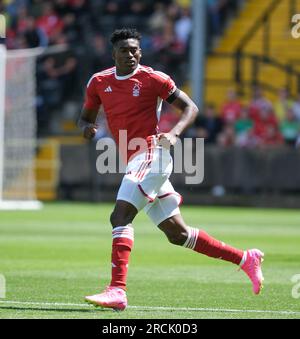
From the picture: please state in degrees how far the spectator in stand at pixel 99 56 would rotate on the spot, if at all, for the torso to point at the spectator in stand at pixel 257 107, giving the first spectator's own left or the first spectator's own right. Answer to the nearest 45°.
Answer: approximately 45° to the first spectator's own left

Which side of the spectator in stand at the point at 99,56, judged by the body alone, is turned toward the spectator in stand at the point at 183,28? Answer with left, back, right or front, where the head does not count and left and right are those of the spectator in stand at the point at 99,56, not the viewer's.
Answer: left

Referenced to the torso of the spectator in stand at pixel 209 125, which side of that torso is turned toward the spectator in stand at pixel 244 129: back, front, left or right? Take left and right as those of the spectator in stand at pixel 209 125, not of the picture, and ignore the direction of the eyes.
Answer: left

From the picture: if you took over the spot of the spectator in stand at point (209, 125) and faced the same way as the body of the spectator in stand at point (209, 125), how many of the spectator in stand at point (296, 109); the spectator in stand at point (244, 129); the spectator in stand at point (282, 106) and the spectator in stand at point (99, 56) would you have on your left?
3

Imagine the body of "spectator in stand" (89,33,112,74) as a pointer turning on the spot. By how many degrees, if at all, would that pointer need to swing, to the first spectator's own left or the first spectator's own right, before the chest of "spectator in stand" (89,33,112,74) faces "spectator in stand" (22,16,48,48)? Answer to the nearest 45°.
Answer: approximately 90° to the first spectator's own right

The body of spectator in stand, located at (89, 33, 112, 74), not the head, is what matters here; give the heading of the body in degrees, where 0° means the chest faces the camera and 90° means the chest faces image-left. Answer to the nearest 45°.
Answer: approximately 0°

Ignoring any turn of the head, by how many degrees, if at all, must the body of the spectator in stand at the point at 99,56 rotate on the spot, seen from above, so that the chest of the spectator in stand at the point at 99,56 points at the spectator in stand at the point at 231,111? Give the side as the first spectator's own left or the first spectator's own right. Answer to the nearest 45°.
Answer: approximately 45° to the first spectator's own left

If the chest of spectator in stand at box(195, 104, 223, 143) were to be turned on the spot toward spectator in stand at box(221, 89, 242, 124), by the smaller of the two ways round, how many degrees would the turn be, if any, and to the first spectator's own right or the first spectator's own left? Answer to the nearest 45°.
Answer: approximately 90° to the first spectator's own left

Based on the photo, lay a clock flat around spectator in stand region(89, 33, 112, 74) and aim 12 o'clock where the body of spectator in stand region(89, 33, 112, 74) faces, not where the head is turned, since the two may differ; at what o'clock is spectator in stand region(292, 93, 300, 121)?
spectator in stand region(292, 93, 300, 121) is roughly at 10 o'clock from spectator in stand region(89, 33, 112, 74).

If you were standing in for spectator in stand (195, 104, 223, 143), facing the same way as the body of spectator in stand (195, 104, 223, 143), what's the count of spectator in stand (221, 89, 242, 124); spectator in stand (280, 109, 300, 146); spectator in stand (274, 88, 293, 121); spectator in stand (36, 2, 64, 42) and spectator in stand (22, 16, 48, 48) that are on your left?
3

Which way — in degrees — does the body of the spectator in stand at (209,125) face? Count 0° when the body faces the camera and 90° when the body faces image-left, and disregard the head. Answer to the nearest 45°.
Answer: approximately 0°

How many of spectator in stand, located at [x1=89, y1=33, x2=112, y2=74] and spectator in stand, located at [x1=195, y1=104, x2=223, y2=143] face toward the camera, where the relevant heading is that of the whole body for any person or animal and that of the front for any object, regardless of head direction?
2
